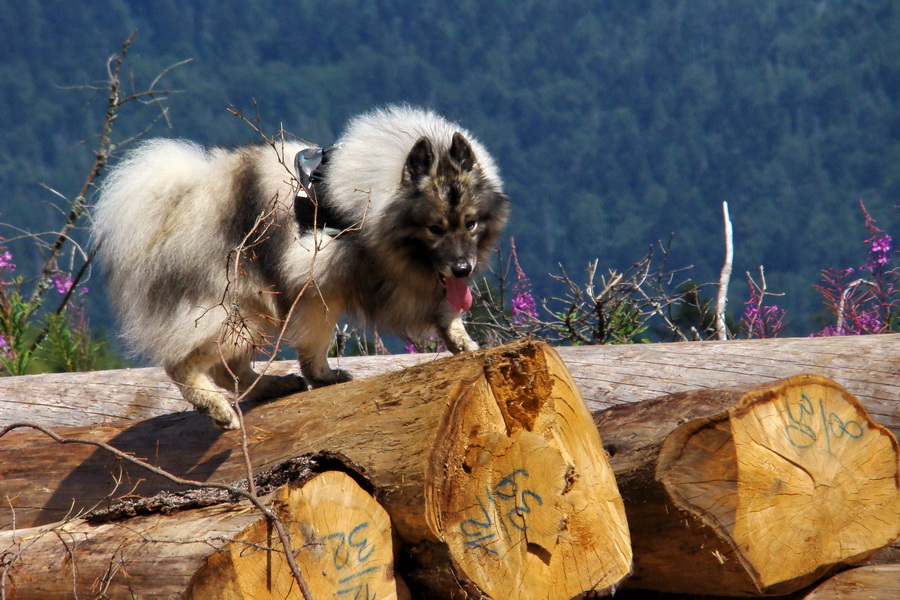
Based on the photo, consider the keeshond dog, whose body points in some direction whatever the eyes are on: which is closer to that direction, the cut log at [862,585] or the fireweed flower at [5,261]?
the cut log

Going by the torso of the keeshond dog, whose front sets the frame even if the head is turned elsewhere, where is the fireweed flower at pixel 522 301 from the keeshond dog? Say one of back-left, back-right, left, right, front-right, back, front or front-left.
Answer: front-left

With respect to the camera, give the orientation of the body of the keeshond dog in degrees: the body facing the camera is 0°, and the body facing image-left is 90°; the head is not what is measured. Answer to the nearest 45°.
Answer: approximately 270°

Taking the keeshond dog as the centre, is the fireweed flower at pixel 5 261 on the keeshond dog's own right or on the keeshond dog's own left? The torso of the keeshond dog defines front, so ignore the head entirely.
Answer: on the keeshond dog's own left

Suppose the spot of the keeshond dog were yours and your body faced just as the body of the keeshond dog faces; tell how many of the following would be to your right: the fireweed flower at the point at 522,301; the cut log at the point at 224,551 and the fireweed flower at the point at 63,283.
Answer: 1

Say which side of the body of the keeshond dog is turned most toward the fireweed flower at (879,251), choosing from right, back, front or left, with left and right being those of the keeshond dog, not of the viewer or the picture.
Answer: front

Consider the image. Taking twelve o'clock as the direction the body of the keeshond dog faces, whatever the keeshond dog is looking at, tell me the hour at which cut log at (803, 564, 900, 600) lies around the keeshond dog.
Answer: The cut log is roughly at 1 o'clock from the keeshond dog.

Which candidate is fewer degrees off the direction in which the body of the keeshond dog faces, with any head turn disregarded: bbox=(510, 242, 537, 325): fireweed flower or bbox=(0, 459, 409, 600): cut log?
the fireweed flower

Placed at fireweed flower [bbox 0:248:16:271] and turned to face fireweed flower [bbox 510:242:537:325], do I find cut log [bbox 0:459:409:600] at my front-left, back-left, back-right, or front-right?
front-right

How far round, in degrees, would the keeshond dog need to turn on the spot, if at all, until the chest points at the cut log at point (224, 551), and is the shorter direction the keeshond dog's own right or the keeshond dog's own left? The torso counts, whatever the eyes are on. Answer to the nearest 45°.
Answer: approximately 90° to the keeshond dog's own right

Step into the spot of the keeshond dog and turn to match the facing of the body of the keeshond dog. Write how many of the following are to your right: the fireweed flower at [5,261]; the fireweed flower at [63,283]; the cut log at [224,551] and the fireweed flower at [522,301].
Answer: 1

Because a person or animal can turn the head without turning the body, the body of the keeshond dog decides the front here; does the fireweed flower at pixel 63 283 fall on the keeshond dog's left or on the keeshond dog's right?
on the keeshond dog's left

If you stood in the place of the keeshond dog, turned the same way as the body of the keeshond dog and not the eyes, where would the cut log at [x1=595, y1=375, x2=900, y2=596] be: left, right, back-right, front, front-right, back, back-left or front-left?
front-right
